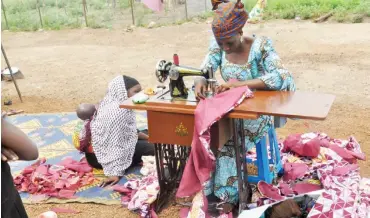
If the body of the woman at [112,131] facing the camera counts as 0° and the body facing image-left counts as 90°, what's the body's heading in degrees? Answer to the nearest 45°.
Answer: approximately 270°

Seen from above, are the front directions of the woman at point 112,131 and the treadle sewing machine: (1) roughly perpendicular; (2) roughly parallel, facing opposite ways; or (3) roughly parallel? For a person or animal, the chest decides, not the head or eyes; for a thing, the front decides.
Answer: roughly perpendicular

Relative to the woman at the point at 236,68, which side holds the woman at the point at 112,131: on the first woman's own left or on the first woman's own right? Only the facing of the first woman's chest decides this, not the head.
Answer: on the first woman's own right

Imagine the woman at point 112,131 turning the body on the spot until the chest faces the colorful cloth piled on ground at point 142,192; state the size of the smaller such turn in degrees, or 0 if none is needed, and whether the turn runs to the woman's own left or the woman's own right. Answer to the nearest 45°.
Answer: approximately 90° to the woman's own right

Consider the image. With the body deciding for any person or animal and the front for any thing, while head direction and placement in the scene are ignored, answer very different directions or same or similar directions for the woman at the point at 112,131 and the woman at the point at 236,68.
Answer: very different directions

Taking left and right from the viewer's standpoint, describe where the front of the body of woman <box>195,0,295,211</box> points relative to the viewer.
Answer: facing the viewer and to the left of the viewer

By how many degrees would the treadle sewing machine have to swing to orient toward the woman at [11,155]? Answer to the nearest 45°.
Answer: approximately 135° to its left

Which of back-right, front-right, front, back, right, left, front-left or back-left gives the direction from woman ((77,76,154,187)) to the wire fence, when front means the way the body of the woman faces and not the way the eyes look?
left

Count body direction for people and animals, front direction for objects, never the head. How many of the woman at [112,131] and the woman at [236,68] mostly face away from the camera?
0

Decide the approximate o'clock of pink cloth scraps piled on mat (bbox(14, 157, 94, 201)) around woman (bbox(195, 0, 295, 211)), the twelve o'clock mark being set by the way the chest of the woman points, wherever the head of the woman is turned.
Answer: The pink cloth scraps piled on mat is roughly at 2 o'clock from the woman.

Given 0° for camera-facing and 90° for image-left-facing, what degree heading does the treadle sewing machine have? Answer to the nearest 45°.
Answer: approximately 180°
